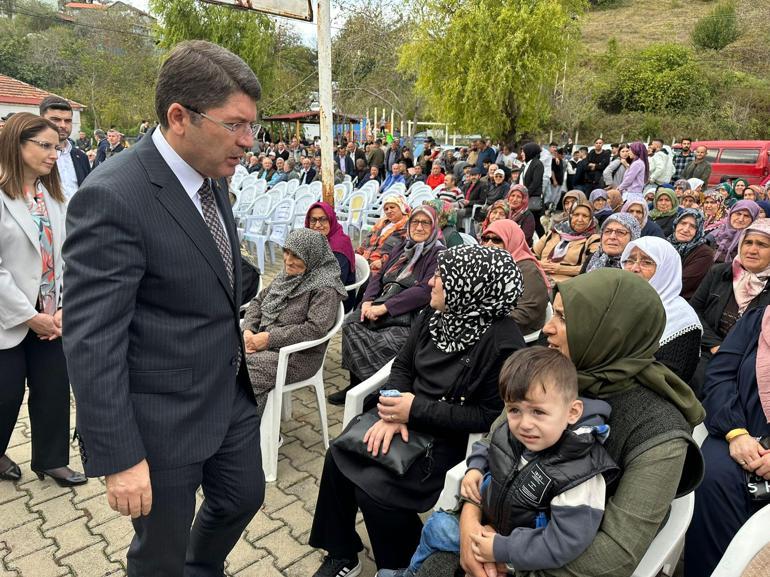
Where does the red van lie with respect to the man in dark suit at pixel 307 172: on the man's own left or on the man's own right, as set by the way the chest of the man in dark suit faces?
on the man's own left

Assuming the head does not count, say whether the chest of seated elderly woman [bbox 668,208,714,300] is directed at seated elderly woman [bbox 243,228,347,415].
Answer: yes

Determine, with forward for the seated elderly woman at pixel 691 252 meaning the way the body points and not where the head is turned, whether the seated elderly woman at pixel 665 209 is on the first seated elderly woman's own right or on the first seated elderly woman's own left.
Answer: on the first seated elderly woman's own right

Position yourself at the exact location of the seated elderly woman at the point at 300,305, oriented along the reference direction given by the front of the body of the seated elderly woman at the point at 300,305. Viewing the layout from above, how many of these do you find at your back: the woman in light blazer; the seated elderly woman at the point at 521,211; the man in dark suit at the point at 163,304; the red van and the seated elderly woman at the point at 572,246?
3

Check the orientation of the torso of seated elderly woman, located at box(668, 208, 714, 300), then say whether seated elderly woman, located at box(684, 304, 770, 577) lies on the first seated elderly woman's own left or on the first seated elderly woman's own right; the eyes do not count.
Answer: on the first seated elderly woman's own left

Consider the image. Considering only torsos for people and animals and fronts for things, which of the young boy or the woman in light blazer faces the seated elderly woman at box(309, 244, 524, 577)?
the woman in light blazer

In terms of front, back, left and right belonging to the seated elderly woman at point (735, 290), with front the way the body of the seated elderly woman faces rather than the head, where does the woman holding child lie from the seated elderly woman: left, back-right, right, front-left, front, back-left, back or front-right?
front-left

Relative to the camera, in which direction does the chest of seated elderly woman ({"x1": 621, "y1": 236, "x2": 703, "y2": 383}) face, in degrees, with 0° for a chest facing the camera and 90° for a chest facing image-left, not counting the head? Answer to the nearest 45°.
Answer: approximately 45°

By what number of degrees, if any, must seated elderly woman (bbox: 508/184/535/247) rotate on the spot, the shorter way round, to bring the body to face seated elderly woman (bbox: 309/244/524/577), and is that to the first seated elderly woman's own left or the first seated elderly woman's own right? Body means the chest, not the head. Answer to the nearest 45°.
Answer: approximately 45° to the first seated elderly woman's own left

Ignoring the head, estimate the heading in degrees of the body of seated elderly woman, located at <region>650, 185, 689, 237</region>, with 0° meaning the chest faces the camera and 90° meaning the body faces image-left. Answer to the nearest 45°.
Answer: approximately 45°

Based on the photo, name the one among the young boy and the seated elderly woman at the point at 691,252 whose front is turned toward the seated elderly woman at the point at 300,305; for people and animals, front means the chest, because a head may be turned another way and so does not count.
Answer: the seated elderly woman at the point at 691,252
